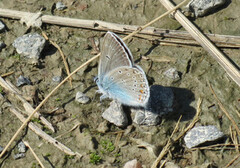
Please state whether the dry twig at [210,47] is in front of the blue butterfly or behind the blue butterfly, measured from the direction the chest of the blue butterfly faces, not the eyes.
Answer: behind

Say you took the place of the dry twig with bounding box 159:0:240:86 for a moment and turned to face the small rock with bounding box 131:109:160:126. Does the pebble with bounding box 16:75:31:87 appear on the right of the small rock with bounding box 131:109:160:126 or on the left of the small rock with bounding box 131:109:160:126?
right

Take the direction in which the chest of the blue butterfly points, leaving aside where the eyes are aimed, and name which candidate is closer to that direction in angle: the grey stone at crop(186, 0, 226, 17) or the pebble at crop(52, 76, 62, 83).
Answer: the pebble

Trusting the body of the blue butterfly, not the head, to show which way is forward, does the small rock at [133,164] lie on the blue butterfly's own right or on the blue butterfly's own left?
on the blue butterfly's own left

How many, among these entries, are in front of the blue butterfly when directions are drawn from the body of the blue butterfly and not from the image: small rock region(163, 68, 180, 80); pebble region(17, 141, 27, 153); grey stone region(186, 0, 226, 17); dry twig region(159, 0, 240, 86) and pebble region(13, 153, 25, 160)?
2

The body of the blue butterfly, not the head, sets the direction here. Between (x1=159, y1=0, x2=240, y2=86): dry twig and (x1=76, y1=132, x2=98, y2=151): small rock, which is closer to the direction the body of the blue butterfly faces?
the small rock

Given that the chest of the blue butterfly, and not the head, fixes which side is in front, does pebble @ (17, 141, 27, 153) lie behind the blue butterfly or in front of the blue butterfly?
in front

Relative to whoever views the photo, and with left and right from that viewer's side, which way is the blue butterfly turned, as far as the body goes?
facing to the left of the viewer

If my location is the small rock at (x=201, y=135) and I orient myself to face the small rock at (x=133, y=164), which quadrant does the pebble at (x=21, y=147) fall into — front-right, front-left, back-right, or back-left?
front-right

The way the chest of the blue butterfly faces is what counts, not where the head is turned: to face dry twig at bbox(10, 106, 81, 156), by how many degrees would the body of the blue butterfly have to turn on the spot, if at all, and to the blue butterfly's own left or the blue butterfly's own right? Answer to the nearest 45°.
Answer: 0° — it already faces it

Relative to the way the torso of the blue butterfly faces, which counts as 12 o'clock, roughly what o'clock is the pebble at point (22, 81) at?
The pebble is roughly at 1 o'clock from the blue butterfly.

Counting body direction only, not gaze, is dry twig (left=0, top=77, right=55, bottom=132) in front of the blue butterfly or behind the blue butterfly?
in front

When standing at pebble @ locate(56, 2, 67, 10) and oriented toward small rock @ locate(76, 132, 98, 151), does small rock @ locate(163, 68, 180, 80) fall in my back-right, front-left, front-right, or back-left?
front-left

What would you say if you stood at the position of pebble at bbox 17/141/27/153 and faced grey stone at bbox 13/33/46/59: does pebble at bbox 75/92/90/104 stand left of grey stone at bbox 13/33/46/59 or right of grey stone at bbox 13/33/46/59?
right

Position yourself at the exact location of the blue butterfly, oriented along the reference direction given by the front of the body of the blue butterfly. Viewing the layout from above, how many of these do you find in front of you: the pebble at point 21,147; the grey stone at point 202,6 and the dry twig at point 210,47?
1

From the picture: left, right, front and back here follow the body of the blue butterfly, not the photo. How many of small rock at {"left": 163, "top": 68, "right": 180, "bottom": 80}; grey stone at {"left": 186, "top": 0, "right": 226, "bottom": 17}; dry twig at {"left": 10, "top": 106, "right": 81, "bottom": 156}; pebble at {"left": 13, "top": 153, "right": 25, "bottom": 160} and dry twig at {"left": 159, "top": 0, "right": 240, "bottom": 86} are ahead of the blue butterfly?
2

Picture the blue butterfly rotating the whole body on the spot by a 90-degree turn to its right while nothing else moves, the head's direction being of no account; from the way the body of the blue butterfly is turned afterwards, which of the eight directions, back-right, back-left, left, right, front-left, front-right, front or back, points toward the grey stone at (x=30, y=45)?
front-left
